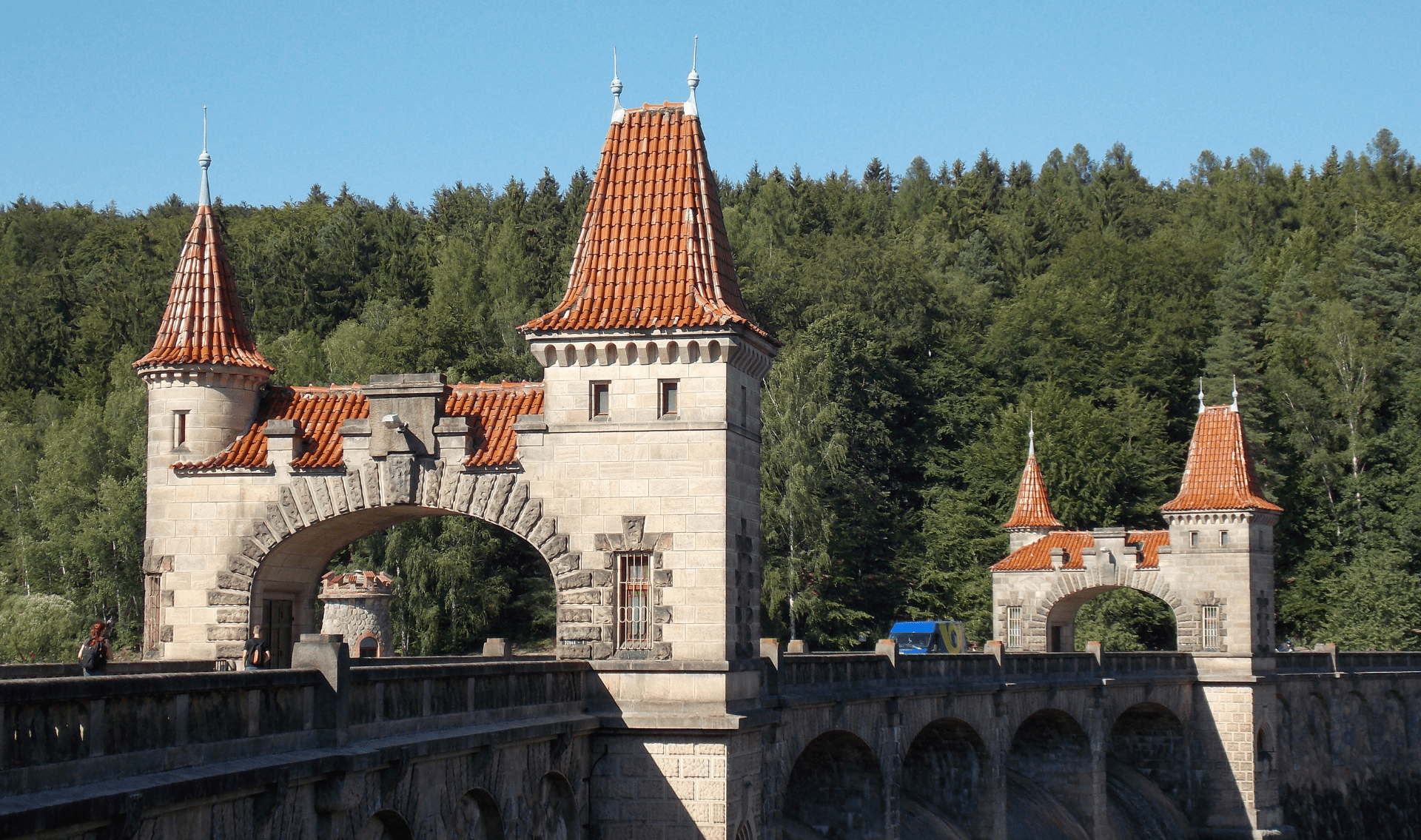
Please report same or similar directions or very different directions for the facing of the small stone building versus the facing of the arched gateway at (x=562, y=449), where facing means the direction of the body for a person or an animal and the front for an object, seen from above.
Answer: same or similar directions

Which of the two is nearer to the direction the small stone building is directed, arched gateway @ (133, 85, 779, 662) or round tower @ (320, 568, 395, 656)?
the arched gateway

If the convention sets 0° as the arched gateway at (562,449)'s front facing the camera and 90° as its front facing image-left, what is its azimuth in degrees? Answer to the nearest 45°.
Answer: approximately 0°

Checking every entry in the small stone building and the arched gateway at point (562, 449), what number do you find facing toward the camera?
2

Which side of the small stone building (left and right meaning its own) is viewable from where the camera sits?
front

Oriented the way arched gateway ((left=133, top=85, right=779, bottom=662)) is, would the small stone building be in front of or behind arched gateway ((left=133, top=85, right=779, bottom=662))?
behind

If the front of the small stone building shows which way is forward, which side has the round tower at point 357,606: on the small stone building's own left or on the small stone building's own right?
on the small stone building's own right

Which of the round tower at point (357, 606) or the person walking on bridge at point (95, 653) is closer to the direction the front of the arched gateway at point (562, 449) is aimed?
the person walking on bridge

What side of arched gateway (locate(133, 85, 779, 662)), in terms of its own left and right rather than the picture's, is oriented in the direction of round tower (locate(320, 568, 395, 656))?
back
